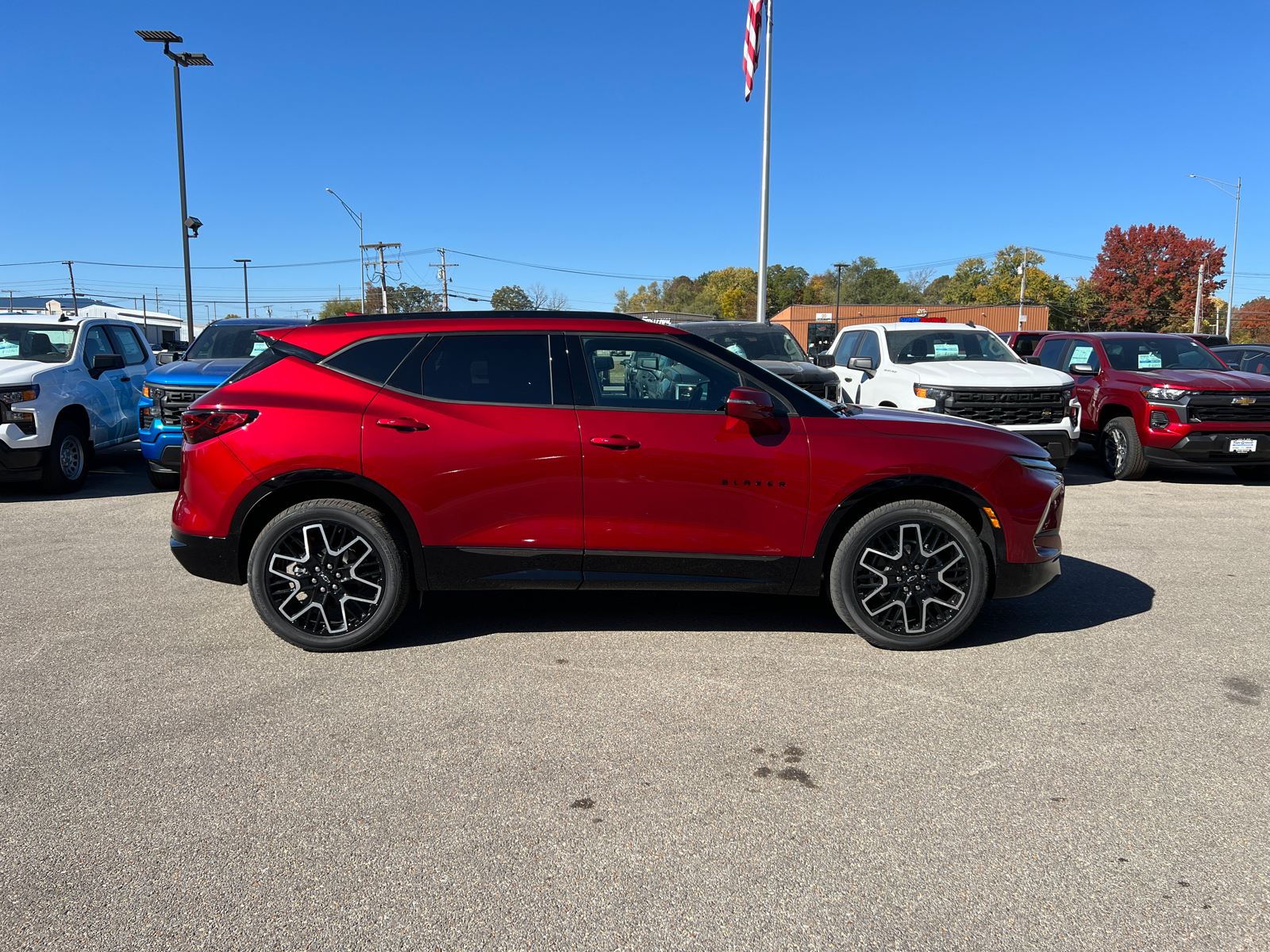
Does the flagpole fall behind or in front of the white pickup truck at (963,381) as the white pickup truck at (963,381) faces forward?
behind

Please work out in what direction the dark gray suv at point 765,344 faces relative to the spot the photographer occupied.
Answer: facing the viewer and to the right of the viewer

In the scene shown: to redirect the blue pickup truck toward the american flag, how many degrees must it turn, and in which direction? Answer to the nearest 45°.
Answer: approximately 180°

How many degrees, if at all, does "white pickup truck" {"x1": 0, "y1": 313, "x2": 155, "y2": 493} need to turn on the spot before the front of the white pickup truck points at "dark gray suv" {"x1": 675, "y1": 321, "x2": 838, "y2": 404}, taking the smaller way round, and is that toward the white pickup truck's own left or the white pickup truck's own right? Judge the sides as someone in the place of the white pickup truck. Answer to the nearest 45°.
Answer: approximately 135° to the white pickup truck's own left

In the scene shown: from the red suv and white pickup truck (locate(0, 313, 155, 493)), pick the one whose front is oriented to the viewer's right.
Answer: the red suv

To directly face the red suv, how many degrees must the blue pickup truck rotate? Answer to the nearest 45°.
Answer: approximately 45° to its left

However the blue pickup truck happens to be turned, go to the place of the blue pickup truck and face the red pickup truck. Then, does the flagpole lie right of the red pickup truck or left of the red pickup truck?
left

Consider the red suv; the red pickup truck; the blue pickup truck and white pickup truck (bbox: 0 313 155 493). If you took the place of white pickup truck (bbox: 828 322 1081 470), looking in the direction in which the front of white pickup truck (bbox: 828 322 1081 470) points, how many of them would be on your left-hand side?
1

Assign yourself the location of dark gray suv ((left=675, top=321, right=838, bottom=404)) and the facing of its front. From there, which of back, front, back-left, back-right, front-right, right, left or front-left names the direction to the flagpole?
back-left

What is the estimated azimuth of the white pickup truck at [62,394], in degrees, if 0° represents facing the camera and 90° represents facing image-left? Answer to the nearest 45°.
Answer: approximately 45°

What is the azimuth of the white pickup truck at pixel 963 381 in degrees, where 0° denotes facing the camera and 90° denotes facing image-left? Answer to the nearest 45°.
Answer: approximately 315°

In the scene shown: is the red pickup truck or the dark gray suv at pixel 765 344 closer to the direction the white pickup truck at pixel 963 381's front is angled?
the red pickup truck

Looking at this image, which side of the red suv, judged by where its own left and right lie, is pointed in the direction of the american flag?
left

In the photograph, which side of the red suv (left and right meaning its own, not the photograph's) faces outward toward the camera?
right

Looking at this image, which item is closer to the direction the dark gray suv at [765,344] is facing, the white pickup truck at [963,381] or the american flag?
the white pickup truck

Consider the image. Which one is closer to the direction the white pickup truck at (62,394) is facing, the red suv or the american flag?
the red suv
